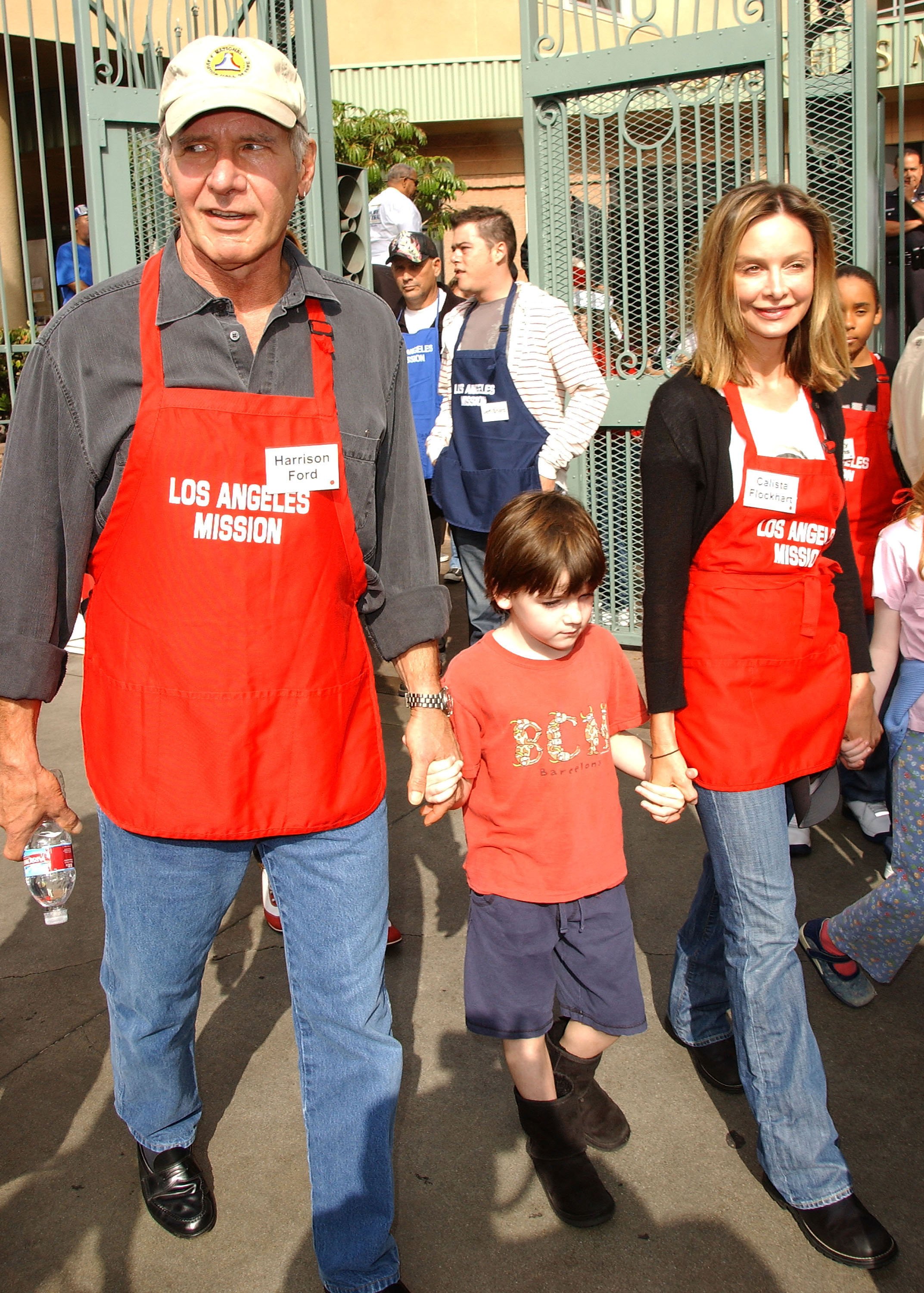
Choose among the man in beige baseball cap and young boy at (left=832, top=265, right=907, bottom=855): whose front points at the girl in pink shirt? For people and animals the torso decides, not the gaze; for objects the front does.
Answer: the young boy

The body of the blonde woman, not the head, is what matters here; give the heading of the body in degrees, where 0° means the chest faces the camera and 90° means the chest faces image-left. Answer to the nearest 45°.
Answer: approximately 315°

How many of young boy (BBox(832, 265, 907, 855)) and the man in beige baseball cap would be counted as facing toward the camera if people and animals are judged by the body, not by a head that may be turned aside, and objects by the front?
2

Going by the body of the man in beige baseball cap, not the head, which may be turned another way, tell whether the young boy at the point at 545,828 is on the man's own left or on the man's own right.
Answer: on the man's own left

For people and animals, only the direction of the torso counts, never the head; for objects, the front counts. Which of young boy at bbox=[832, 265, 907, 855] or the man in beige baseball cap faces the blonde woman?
the young boy

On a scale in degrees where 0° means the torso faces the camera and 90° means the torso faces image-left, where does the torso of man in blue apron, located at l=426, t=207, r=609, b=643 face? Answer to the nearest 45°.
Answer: approximately 45°

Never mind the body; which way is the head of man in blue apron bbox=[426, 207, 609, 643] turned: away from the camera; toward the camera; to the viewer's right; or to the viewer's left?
to the viewer's left

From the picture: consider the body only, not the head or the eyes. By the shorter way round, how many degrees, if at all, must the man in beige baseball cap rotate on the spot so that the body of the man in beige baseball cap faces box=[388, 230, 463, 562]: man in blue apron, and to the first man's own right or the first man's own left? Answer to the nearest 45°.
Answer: approximately 180°

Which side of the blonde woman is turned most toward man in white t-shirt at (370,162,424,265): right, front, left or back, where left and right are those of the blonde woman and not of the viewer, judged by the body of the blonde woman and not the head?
back
